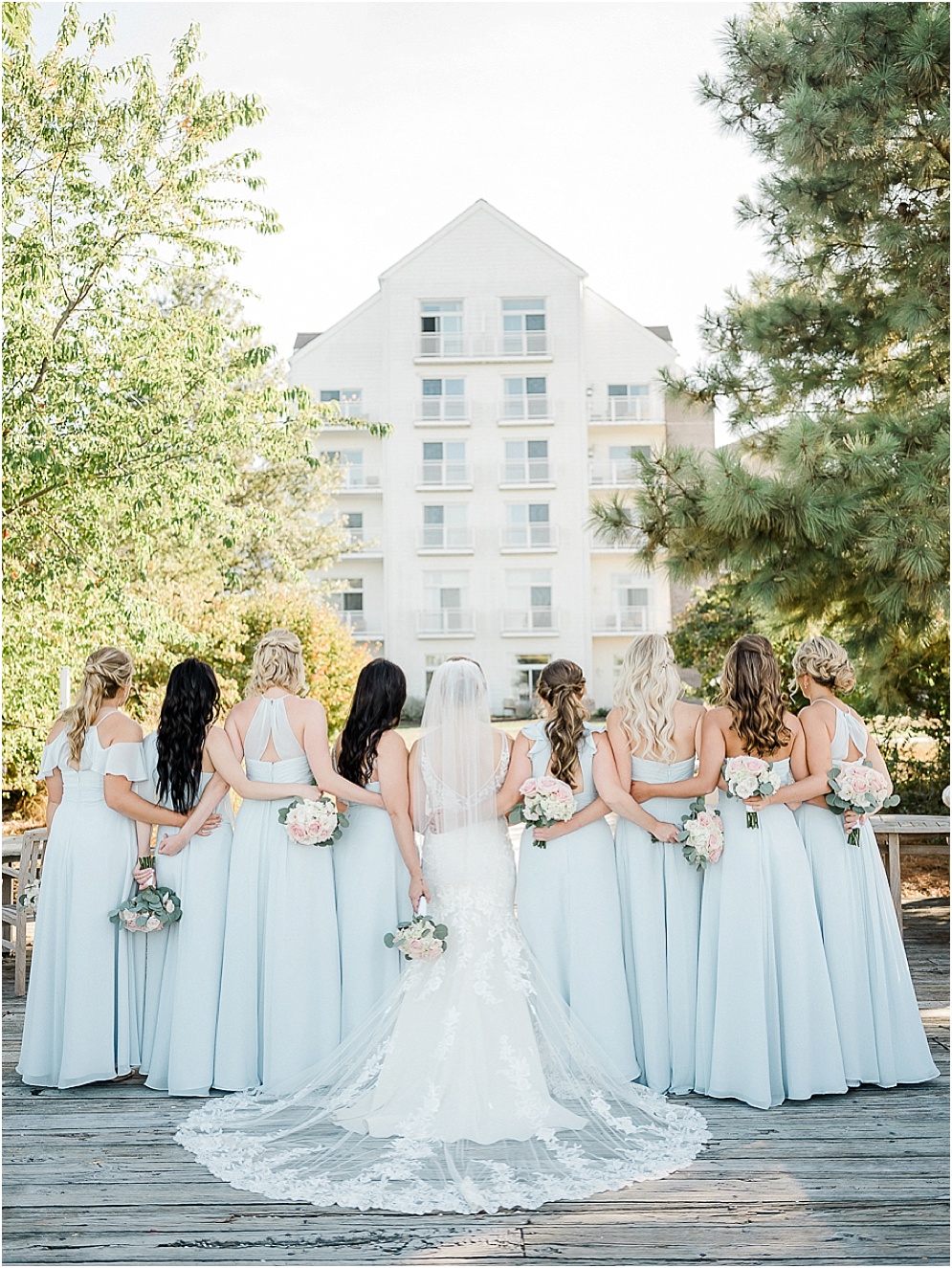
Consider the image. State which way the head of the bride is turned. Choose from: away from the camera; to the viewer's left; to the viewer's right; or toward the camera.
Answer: away from the camera

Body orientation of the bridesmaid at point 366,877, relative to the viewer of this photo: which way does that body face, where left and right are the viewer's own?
facing away from the viewer and to the right of the viewer

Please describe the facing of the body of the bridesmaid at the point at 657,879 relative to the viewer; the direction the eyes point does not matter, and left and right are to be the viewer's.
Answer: facing away from the viewer

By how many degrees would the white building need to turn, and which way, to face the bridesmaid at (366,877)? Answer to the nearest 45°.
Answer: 0° — it already faces them

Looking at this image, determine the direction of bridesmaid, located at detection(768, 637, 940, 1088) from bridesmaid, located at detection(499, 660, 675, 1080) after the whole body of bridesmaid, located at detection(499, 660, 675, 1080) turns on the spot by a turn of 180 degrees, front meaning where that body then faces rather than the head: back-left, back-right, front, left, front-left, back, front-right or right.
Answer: left

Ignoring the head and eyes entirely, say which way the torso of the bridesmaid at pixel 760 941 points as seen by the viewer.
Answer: away from the camera

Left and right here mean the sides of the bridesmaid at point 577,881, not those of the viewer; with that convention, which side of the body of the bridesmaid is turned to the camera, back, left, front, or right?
back

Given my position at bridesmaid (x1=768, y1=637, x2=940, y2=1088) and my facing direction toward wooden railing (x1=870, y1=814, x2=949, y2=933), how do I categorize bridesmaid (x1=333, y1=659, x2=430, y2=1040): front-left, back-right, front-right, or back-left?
back-left

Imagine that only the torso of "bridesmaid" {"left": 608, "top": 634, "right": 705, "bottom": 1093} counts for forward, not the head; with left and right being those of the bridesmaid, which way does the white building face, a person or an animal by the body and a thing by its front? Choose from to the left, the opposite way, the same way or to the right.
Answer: the opposite way

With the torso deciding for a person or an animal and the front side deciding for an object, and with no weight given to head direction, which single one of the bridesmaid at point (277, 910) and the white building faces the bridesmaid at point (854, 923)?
the white building

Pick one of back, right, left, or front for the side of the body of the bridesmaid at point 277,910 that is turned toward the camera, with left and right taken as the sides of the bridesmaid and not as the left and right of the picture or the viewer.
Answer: back

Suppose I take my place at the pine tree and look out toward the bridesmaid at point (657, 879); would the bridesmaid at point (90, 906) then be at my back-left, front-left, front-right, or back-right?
front-right

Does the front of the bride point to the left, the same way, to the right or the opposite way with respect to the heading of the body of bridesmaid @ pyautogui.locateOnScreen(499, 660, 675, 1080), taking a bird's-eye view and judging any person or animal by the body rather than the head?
the same way

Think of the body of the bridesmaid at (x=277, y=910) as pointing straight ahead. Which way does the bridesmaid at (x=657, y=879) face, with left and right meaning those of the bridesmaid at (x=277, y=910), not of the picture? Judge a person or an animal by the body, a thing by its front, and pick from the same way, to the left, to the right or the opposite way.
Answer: the same way

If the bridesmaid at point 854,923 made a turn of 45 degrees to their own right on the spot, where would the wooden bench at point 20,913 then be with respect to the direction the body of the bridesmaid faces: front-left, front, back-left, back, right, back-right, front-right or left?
left

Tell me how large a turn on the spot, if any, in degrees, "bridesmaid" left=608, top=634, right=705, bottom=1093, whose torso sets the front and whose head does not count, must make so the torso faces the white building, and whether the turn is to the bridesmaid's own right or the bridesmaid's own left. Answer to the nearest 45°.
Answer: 0° — they already face it

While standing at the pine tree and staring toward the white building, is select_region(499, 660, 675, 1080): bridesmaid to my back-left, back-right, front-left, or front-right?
back-left

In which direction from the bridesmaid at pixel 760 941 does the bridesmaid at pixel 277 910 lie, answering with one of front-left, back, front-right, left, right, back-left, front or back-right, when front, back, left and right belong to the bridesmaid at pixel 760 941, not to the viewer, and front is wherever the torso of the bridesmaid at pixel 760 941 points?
left

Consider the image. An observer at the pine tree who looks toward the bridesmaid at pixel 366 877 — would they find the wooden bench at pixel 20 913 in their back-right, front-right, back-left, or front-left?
front-right

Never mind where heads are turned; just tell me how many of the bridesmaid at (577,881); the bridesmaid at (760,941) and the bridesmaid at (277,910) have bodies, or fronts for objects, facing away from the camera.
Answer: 3

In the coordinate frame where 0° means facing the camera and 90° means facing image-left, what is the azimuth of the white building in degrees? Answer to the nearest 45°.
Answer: approximately 0°

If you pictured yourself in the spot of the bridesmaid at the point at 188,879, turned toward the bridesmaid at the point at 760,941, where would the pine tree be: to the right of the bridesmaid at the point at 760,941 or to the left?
left
